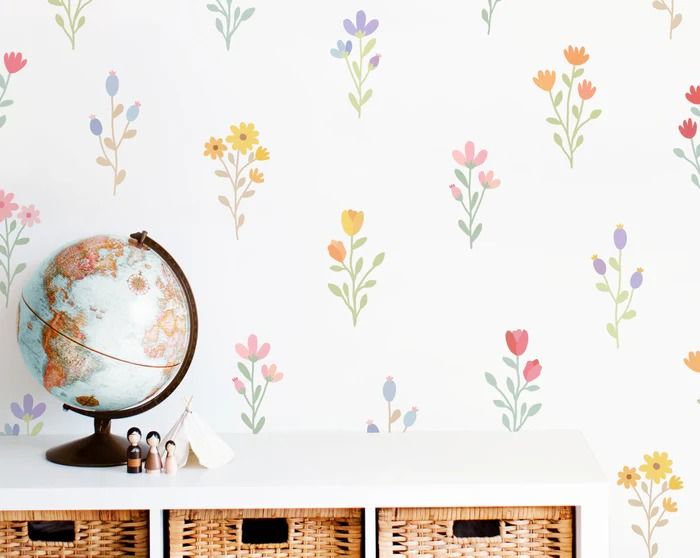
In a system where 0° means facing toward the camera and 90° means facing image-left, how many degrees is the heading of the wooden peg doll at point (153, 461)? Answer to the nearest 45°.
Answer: approximately 0°

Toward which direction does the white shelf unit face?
toward the camera

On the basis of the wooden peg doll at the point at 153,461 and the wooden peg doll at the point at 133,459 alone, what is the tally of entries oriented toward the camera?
2

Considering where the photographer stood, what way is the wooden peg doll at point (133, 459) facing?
facing the viewer

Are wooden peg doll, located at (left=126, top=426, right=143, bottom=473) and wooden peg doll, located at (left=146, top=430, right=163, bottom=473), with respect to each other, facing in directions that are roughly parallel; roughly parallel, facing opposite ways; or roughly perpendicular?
roughly parallel
